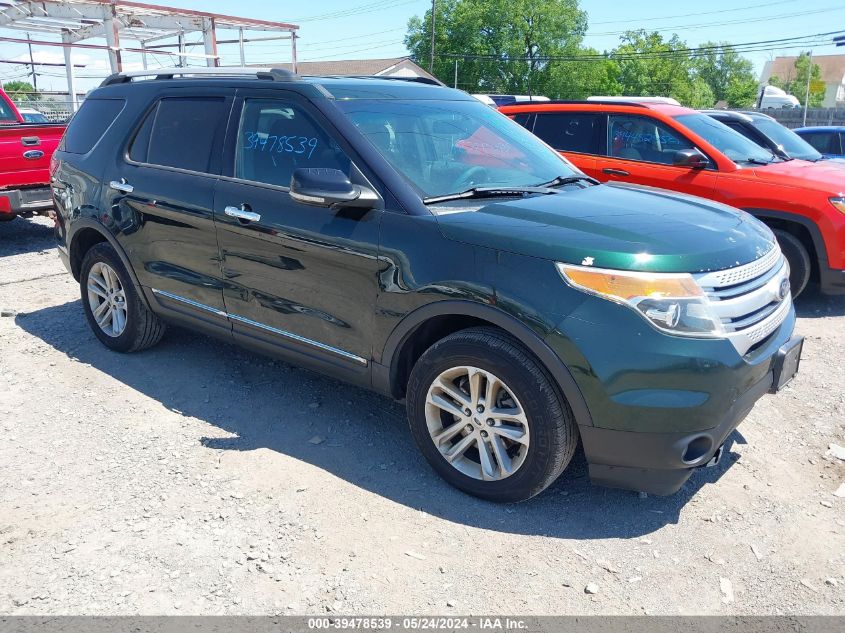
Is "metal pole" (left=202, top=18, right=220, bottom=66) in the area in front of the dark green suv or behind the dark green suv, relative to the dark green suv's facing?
behind

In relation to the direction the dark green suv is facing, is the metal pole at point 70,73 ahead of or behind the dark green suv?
behind

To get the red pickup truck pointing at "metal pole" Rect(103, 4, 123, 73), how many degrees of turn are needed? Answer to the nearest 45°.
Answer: approximately 45° to its right

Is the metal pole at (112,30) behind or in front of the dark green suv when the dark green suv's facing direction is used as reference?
behind

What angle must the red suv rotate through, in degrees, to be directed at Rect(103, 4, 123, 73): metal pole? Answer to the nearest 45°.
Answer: approximately 180°

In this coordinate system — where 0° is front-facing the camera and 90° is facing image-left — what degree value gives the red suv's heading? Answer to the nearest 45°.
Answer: approximately 315°

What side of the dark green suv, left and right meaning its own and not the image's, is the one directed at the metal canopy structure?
back

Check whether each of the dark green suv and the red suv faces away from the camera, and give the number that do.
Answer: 0

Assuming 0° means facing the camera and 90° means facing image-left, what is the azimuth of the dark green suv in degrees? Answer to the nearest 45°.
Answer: approximately 315°

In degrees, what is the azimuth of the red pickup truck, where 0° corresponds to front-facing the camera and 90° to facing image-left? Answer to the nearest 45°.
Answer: approximately 135°
